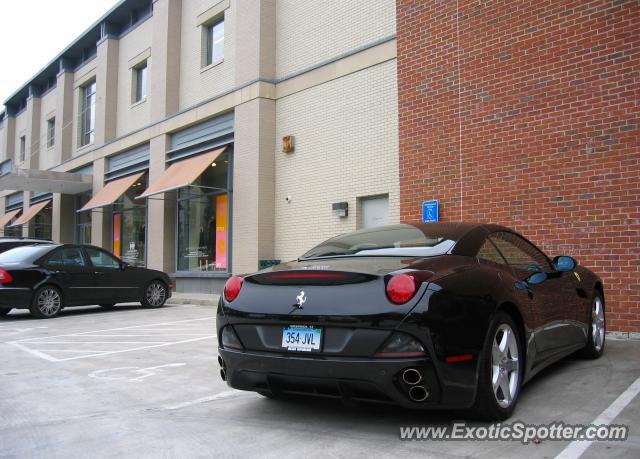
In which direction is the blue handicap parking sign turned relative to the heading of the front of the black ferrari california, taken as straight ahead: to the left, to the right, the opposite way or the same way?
the opposite way

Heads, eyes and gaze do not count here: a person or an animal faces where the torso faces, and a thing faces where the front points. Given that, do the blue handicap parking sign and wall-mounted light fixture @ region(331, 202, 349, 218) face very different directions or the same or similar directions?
same or similar directions

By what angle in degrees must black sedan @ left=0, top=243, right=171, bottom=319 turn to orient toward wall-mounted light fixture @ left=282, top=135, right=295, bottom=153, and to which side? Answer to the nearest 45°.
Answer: approximately 45° to its right

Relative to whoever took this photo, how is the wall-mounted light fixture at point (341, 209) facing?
facing the viewer and to the left of the viewer

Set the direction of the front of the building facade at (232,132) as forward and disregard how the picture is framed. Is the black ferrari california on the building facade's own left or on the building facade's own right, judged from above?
on the building facade's own left

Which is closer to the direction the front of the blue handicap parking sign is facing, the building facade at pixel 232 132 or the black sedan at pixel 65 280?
the black sedan

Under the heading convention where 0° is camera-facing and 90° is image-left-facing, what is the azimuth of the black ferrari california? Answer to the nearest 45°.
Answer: approximately 225°

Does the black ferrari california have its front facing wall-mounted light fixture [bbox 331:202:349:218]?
no

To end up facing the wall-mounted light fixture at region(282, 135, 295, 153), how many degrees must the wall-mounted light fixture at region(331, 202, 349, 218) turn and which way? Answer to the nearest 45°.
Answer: approximately 90° to its right

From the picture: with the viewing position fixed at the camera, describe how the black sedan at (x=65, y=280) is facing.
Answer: facing away from the viewer and to the right of the viewer

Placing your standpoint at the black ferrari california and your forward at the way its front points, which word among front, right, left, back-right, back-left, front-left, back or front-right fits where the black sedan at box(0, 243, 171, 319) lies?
left

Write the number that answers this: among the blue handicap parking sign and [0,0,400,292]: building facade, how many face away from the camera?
0

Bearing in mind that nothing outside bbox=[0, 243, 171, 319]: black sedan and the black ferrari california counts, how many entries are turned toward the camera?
0

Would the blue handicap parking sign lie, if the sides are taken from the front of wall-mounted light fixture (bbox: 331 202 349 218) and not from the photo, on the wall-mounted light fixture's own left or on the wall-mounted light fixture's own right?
on the wall-mounted light fixture's own left

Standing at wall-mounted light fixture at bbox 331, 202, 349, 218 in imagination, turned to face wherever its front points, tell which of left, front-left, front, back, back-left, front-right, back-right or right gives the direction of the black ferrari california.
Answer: front-left
